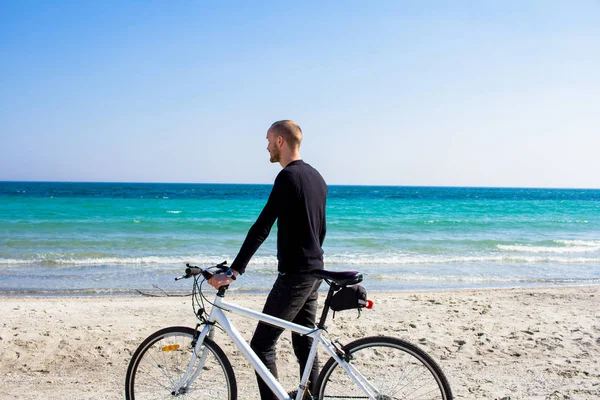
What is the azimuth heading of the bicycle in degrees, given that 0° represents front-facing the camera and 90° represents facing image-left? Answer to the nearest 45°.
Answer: approximately 90°

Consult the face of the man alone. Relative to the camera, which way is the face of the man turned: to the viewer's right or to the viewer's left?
to the viewer's left

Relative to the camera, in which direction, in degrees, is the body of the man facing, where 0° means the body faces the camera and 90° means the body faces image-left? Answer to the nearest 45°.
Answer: approximately 135°
